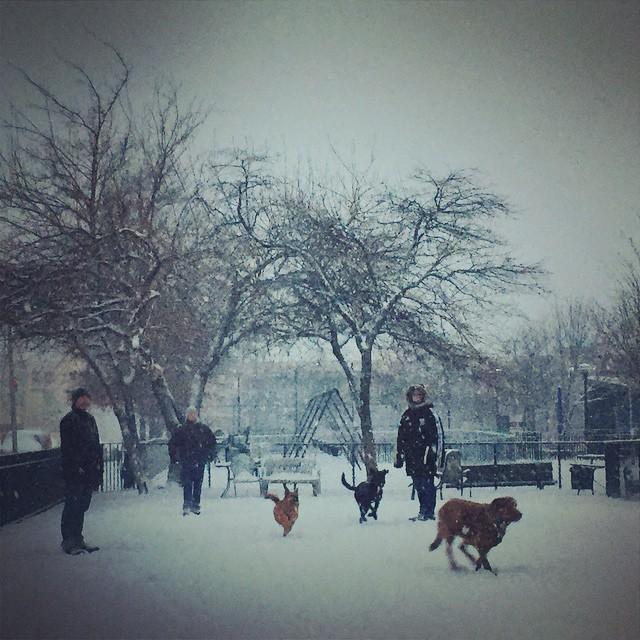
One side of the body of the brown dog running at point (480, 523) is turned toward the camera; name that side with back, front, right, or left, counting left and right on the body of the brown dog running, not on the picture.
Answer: right

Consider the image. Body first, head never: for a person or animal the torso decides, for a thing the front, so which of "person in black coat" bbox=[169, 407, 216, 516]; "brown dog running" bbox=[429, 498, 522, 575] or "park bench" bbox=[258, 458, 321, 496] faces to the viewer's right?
the brown dog running

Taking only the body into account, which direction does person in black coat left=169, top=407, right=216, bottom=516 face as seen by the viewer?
toward the camera

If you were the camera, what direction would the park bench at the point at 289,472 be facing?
facing the viewer

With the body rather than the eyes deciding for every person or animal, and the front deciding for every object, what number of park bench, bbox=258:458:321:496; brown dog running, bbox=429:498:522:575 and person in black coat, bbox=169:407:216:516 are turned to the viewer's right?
1

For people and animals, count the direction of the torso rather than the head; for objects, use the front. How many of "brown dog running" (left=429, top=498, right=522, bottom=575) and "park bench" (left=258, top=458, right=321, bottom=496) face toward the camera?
1

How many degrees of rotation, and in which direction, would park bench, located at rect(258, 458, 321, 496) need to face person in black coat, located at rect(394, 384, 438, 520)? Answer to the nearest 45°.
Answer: approximately 45° to its left

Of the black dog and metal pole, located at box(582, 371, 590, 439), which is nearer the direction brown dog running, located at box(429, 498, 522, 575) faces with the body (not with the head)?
the metal pole

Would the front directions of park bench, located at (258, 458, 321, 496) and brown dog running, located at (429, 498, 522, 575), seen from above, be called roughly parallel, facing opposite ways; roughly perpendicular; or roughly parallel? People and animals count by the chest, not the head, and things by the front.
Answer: roughly perpendicular

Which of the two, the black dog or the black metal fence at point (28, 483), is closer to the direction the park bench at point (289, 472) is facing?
the black dog

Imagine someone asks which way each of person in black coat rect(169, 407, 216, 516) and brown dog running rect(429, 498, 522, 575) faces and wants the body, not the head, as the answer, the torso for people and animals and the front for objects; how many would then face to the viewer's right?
1
